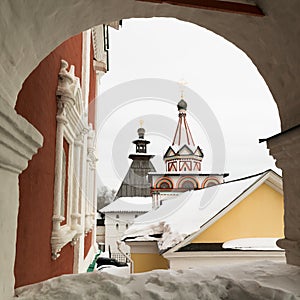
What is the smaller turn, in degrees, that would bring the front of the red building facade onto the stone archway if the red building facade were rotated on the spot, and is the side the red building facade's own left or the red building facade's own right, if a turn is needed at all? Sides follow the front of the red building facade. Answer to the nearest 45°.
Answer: approximately 90° to the red building facade's own right

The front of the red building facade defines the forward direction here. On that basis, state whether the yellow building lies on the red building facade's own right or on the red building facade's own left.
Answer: on the red building facade's own left

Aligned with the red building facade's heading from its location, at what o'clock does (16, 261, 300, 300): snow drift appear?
The snow drift is roughly at 2 o'clock from the red building facade.

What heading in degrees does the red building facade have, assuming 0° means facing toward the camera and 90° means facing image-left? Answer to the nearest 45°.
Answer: approximately 270°
